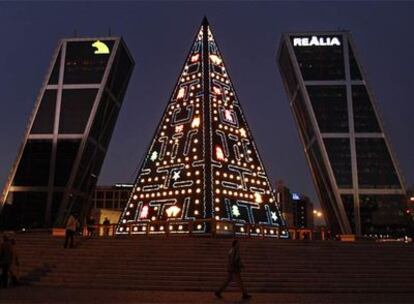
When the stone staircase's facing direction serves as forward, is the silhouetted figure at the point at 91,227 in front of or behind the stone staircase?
behind

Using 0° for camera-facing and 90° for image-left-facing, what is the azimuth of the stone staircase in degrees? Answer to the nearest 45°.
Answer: approximately 0°

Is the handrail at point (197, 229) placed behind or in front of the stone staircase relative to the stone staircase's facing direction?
behind

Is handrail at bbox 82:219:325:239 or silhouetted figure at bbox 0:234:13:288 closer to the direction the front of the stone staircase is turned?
the silhouetted figure

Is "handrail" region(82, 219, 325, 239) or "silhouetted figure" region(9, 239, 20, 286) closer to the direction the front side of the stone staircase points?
the silhouetted figure

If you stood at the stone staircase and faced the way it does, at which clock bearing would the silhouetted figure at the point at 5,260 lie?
The silhouetted figure is roughly at 2 o'clock from the stone staircase.

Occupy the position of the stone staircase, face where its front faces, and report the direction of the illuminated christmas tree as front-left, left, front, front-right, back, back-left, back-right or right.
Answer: back
